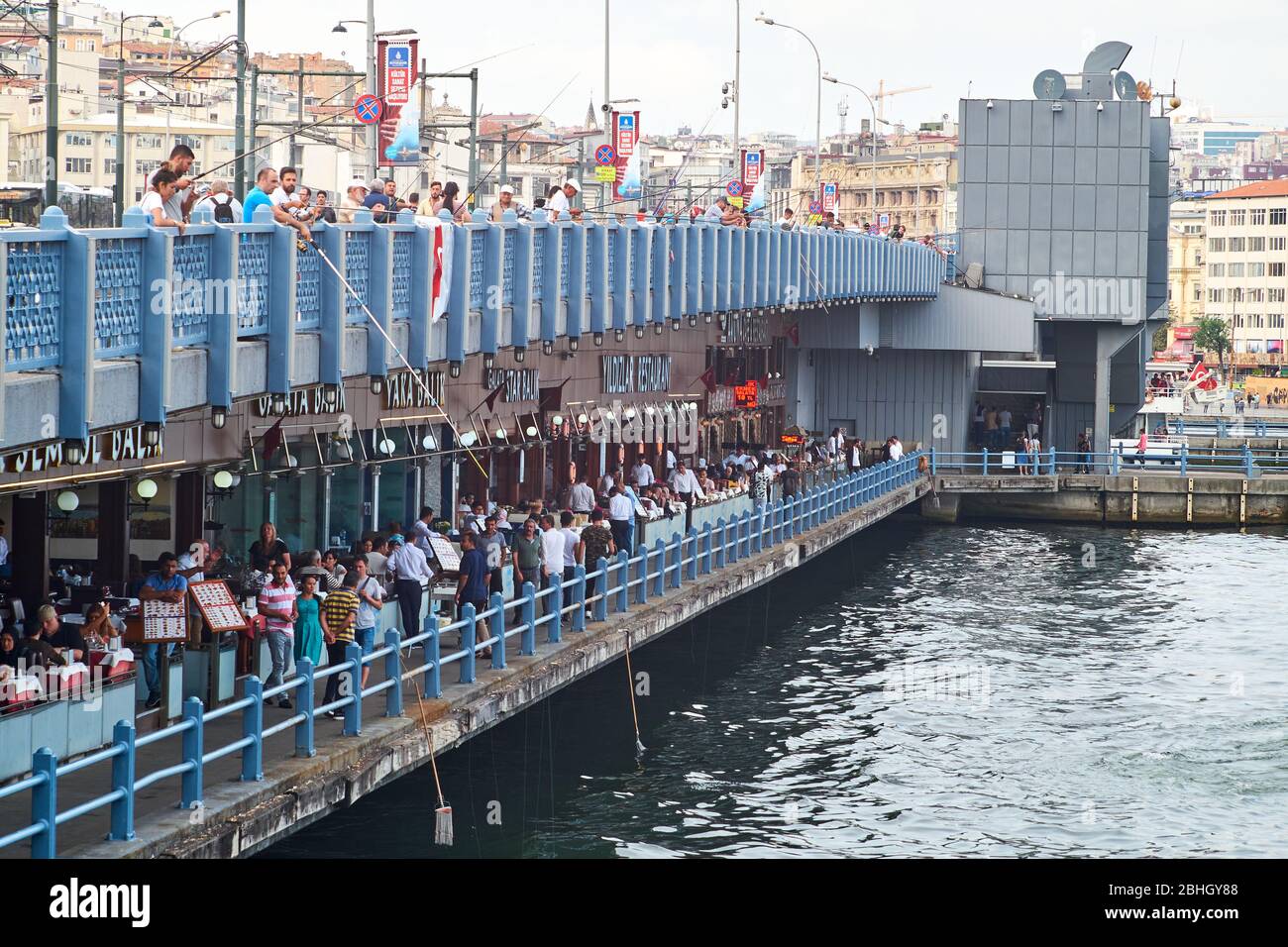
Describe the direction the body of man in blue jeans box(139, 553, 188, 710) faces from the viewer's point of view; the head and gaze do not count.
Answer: toward the camera

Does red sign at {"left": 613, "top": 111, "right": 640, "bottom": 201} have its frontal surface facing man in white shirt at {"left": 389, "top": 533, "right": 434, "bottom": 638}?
yes

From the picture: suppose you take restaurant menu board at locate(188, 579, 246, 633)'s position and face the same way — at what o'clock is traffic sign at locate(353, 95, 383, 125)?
The traffic sign is roughly at 8 o'clock from the restaurant menu board.

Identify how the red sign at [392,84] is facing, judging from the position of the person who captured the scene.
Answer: facing the viewer

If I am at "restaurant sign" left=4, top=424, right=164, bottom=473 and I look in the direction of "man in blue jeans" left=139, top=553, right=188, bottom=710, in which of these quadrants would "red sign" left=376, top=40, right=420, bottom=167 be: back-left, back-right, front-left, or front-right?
back-left

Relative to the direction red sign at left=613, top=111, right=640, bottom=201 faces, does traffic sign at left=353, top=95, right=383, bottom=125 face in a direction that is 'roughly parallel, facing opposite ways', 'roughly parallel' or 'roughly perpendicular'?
roughly parallel

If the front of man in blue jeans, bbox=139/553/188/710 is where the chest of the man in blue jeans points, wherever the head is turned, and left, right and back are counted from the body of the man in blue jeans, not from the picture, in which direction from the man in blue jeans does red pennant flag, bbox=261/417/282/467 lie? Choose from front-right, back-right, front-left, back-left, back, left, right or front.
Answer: back

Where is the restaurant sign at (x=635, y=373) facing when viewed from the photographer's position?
facing the viewer and to the right of the viewer

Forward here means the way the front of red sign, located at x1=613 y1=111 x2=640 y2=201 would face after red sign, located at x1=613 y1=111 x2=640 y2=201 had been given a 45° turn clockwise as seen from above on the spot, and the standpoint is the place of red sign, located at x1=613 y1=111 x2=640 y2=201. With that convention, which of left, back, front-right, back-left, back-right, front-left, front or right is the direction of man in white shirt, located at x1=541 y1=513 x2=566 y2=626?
front-left

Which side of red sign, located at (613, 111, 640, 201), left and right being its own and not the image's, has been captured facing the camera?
front

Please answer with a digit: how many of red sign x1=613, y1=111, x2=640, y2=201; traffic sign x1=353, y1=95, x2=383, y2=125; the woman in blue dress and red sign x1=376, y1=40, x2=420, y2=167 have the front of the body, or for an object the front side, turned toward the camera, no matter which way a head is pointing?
4

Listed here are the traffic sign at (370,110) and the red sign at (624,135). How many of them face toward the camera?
2
